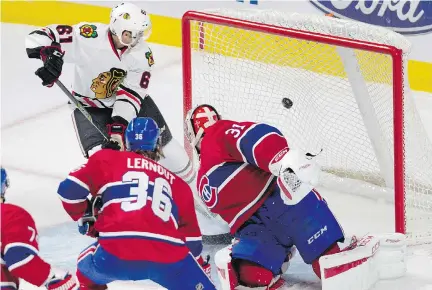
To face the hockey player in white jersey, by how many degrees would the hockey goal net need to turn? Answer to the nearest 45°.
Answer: approximately 45° to its right

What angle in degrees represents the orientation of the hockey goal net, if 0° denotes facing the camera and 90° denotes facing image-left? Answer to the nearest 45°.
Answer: approximately 45°
